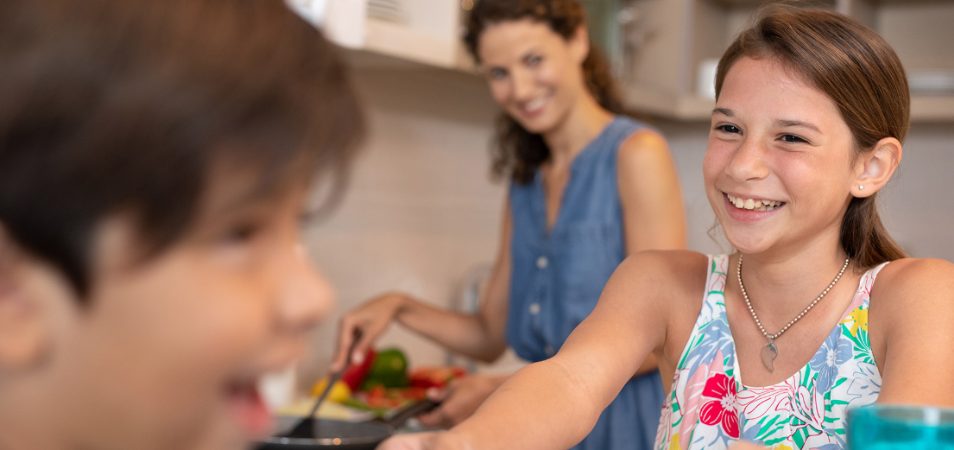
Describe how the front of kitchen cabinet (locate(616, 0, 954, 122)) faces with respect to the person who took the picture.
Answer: facing the viewer

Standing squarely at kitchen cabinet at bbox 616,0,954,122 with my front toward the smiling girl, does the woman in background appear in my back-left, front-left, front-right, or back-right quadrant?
front-right

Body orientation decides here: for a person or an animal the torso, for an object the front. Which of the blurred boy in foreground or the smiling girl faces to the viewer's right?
the blurred boy in foreground

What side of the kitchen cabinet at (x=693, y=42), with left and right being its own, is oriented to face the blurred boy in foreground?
front

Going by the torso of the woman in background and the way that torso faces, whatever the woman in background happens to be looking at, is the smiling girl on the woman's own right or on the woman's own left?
on the woman's own left

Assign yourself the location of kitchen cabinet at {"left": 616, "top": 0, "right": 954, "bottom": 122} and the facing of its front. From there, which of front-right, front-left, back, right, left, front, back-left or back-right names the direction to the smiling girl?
front

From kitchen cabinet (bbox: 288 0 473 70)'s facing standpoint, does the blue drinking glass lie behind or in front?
in front

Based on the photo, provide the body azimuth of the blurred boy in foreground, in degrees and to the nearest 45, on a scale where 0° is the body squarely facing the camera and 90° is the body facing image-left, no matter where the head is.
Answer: approximately 270°

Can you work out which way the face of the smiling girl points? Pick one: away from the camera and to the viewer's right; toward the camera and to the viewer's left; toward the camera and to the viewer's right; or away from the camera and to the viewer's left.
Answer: toward the camera and to the viewer's left

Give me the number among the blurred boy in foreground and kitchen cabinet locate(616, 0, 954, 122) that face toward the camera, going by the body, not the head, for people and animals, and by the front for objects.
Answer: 1

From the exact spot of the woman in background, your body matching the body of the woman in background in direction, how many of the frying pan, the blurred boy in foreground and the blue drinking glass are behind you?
0

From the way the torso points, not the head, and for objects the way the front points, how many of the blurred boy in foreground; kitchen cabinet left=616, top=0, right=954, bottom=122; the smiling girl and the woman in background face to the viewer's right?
1

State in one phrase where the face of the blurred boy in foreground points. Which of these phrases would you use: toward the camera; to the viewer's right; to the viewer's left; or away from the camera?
to the viewer's right

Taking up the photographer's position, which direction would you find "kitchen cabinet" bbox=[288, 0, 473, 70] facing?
facing the viewer and to the right of the viewer

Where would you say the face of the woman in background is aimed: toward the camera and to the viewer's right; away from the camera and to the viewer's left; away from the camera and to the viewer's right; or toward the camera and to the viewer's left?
toward the camera and to the viewer's left

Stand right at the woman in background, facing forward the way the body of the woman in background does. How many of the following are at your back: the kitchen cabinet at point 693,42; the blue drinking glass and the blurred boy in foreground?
1

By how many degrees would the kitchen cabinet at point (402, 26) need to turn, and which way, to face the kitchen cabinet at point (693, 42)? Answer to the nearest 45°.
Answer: approximately 90° to its left
